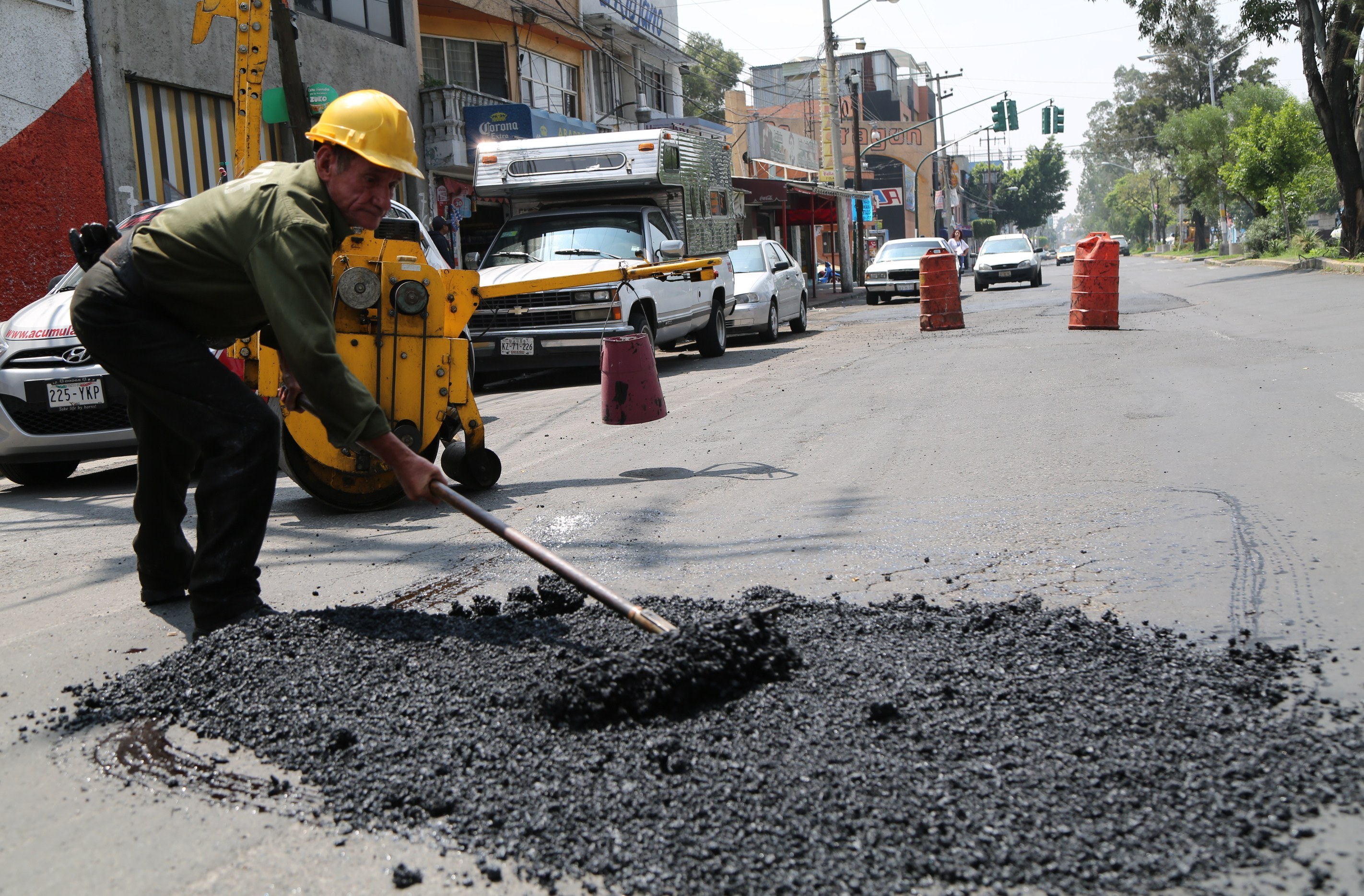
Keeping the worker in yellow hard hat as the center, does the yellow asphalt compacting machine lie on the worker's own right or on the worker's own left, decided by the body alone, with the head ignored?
on the worker's own left

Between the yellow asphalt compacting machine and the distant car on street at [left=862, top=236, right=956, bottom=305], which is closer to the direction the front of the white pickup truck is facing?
the yellow asphalt compacting machine

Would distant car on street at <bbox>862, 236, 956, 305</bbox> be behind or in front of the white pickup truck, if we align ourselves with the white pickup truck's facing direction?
behind

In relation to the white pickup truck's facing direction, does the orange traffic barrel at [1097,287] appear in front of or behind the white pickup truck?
behind

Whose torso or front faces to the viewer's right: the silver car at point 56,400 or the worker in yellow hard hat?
the worker in yellow hard hat

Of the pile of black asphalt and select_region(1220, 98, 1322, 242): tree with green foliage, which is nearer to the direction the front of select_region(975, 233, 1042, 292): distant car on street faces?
the pile of black asphalt

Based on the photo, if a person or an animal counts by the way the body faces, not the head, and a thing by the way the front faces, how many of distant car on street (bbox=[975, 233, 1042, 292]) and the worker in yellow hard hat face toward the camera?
1

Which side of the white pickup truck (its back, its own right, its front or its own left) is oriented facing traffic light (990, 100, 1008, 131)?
back

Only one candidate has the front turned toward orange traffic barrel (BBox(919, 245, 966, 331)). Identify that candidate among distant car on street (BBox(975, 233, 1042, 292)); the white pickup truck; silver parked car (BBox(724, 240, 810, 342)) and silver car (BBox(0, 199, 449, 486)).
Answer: the distant car on street

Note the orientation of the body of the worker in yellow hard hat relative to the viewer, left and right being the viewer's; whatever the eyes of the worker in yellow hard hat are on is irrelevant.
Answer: facing to the right of the viewer
